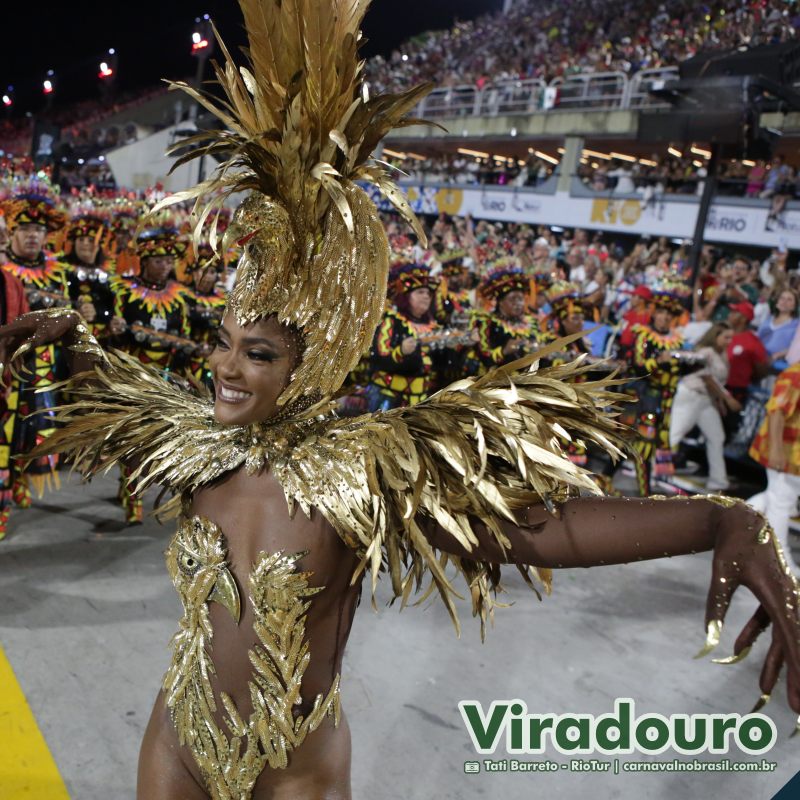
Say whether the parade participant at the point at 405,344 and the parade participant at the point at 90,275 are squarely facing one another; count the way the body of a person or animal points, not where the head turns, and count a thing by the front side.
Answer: no

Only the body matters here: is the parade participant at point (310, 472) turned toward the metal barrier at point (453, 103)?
no

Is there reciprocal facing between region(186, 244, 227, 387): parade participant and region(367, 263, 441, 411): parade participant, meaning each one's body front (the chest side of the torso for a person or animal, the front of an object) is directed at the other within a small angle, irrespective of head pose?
no

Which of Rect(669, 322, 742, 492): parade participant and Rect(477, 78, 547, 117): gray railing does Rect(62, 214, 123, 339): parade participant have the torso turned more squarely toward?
the parade participant

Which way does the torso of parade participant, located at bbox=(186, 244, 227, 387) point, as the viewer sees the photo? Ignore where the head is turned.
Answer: toward the camera

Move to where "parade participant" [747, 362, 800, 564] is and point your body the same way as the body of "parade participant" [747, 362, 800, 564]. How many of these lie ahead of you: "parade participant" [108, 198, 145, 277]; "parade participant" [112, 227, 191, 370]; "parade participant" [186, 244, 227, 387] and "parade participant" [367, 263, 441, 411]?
4

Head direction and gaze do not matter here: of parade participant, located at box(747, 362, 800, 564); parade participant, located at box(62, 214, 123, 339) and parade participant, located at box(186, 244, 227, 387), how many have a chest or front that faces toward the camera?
2

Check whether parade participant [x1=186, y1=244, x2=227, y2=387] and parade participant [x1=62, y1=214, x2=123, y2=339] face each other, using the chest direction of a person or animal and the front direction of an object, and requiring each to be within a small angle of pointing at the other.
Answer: no

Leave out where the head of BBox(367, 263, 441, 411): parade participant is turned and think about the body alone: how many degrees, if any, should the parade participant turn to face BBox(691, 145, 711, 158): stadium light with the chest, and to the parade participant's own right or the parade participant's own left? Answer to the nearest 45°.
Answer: approximately 90° to the parade participant's own left

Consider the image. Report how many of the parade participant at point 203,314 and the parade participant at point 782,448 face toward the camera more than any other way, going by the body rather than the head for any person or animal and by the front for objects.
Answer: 1

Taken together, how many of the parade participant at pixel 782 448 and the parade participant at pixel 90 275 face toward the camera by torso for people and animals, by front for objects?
1

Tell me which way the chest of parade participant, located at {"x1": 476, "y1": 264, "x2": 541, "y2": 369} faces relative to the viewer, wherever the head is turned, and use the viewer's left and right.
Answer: facing the viewer and to the right of the viewer

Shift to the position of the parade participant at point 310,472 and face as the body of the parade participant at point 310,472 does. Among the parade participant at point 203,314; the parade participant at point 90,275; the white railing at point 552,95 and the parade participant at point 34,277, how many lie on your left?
0

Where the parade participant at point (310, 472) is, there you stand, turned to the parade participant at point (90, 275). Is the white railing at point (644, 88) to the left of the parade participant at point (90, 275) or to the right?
right

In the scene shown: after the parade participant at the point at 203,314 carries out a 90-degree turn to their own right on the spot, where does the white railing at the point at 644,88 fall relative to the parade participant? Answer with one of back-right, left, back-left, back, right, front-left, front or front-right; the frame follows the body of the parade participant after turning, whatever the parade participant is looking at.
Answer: back-right

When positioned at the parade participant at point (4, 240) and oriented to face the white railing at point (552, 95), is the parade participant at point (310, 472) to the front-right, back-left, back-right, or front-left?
back-right

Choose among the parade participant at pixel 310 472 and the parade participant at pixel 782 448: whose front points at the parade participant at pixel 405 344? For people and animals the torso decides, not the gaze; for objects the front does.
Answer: the parade participant at pixel 782 448

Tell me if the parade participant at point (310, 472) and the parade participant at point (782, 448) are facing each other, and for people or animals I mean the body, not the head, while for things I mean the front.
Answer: no

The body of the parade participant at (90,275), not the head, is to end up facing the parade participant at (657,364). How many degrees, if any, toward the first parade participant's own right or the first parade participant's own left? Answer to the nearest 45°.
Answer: approximately 90° to the first parade participant's own left
